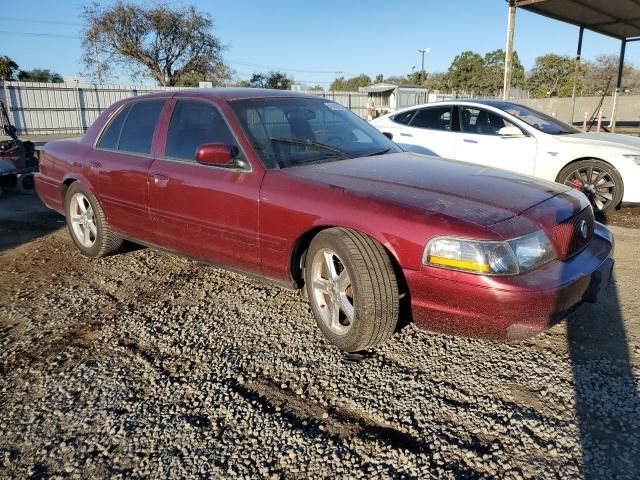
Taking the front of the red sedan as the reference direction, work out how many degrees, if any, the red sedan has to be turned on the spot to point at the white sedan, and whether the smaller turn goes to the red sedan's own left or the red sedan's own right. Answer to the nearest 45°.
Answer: approximately 90° to the red sedan's own left

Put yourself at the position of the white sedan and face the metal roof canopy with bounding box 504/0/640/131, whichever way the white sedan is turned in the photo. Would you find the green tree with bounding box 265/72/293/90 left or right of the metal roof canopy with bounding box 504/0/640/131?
left

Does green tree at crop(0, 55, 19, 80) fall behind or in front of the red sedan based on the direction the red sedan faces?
behind

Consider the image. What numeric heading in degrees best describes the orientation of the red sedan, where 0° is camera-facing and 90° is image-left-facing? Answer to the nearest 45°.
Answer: approximately 315°

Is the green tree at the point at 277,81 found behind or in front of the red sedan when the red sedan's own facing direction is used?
behind

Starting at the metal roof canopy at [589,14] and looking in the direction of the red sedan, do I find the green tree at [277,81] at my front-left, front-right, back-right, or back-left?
back-right

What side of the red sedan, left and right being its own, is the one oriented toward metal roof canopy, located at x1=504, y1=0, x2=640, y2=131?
left

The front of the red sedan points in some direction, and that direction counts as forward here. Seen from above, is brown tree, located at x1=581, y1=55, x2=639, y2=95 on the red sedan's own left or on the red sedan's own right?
on the red sedan's own left
